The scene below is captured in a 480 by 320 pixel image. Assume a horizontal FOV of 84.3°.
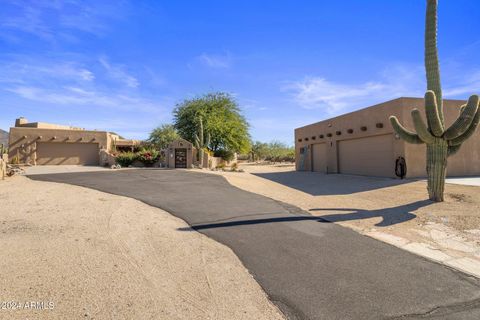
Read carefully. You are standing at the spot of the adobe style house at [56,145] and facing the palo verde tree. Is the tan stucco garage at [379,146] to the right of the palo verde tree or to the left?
right

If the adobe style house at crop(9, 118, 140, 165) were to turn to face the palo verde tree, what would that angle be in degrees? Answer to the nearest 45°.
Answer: approximately 90° to its left

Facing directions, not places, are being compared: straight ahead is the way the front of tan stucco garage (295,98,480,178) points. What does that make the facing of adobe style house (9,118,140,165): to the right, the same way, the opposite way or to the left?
to the left

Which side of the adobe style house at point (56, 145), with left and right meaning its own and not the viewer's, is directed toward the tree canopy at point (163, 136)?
left

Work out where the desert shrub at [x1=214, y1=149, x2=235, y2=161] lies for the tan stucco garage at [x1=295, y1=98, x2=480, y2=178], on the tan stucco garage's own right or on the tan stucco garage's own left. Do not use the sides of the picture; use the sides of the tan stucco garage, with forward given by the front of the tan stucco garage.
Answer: on the tan stucco garage's own right

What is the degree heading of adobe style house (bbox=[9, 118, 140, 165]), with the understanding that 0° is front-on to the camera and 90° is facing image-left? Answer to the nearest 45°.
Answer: approximately 0°

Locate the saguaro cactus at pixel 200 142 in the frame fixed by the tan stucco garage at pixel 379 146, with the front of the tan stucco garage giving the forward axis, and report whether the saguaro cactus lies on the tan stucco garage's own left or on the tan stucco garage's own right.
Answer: on the tan stucco garage's own right

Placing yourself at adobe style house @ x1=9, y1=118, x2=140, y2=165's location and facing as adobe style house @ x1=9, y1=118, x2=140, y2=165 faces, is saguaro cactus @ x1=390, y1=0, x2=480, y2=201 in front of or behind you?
in front

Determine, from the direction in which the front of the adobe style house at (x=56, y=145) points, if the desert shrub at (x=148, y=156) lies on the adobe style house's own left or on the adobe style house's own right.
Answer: on the adobe style house's own left

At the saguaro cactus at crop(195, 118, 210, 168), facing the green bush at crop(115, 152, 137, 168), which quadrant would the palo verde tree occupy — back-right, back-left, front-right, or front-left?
back-right

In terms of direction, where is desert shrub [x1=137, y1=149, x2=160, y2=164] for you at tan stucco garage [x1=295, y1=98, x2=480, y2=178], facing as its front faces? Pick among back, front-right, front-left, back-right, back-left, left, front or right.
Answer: front-right

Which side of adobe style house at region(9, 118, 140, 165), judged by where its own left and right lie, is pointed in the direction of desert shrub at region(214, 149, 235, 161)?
left
